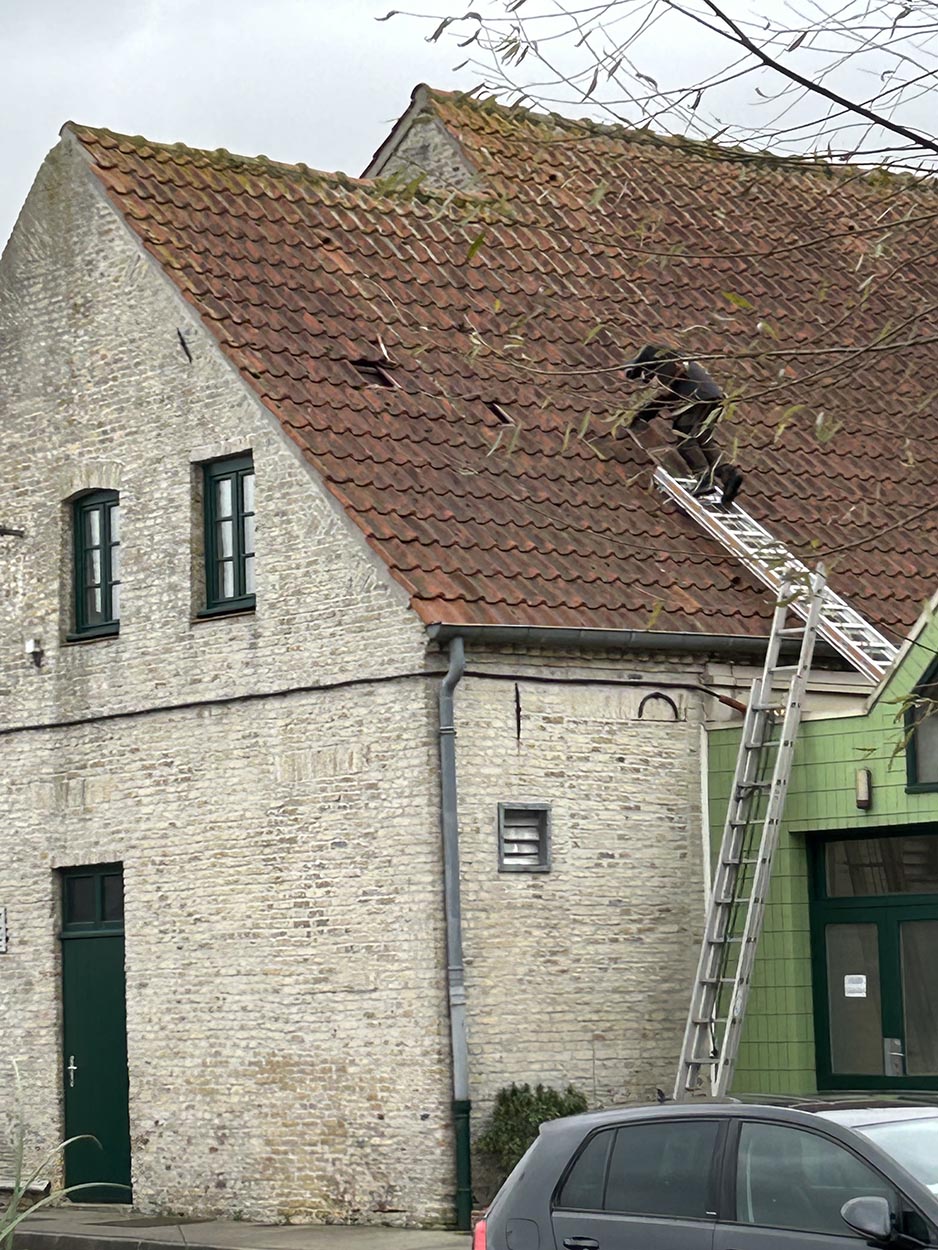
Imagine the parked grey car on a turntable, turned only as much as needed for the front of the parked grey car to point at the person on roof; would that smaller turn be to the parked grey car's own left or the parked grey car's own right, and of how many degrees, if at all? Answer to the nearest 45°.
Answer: approximately 135° to the parked grey car's own left

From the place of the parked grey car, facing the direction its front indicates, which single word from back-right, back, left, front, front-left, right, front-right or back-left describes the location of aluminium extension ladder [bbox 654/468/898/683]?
back-left

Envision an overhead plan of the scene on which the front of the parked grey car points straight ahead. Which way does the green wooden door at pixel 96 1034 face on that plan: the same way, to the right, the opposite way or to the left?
to the right

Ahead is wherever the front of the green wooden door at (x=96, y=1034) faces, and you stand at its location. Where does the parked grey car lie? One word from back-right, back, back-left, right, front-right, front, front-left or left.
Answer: front-left

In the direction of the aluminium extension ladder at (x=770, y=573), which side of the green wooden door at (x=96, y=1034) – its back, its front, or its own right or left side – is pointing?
left

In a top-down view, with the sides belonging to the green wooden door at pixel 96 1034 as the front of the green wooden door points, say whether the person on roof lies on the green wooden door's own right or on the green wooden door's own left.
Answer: on the green wooden door's own left

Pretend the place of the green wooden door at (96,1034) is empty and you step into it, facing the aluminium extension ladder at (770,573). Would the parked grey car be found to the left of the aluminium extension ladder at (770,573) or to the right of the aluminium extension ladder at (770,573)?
right

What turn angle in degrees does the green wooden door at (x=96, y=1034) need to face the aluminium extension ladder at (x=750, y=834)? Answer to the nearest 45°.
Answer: approximately 90° to its left
